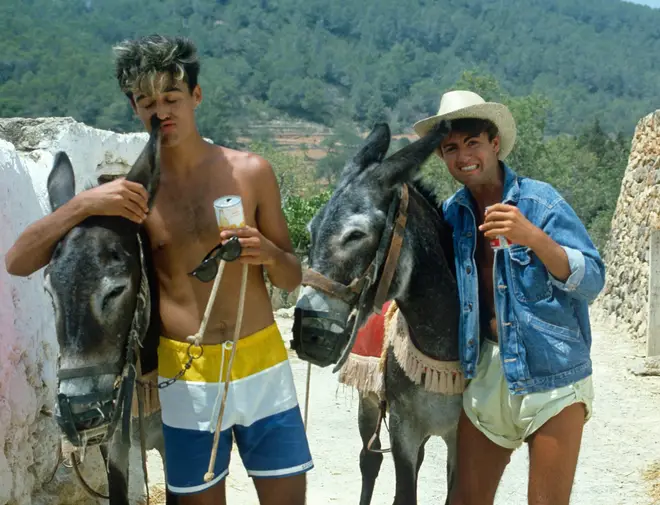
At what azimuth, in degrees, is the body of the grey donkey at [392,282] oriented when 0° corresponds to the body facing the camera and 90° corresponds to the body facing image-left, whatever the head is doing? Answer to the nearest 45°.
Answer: approximately 45°

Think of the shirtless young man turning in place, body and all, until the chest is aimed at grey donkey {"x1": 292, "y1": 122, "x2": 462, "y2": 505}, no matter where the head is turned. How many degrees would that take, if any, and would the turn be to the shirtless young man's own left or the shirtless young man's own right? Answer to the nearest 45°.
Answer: approximately 90° to the shirtless young man's own left

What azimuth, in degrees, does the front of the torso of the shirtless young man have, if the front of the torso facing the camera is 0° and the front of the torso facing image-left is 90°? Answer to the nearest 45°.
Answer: approximately 0°

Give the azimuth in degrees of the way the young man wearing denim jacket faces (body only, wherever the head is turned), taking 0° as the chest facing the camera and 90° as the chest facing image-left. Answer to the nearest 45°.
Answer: approximately 45°

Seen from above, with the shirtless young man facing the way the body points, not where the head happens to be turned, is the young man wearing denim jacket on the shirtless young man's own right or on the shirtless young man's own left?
on the shirtless young man's own left
